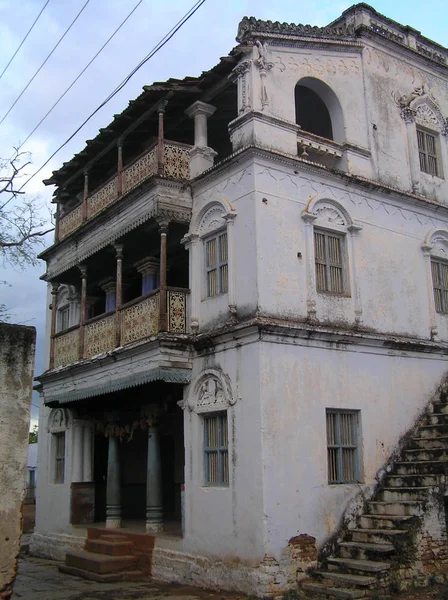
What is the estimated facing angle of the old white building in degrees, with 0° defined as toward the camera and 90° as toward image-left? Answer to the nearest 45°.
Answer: approximately 45°
